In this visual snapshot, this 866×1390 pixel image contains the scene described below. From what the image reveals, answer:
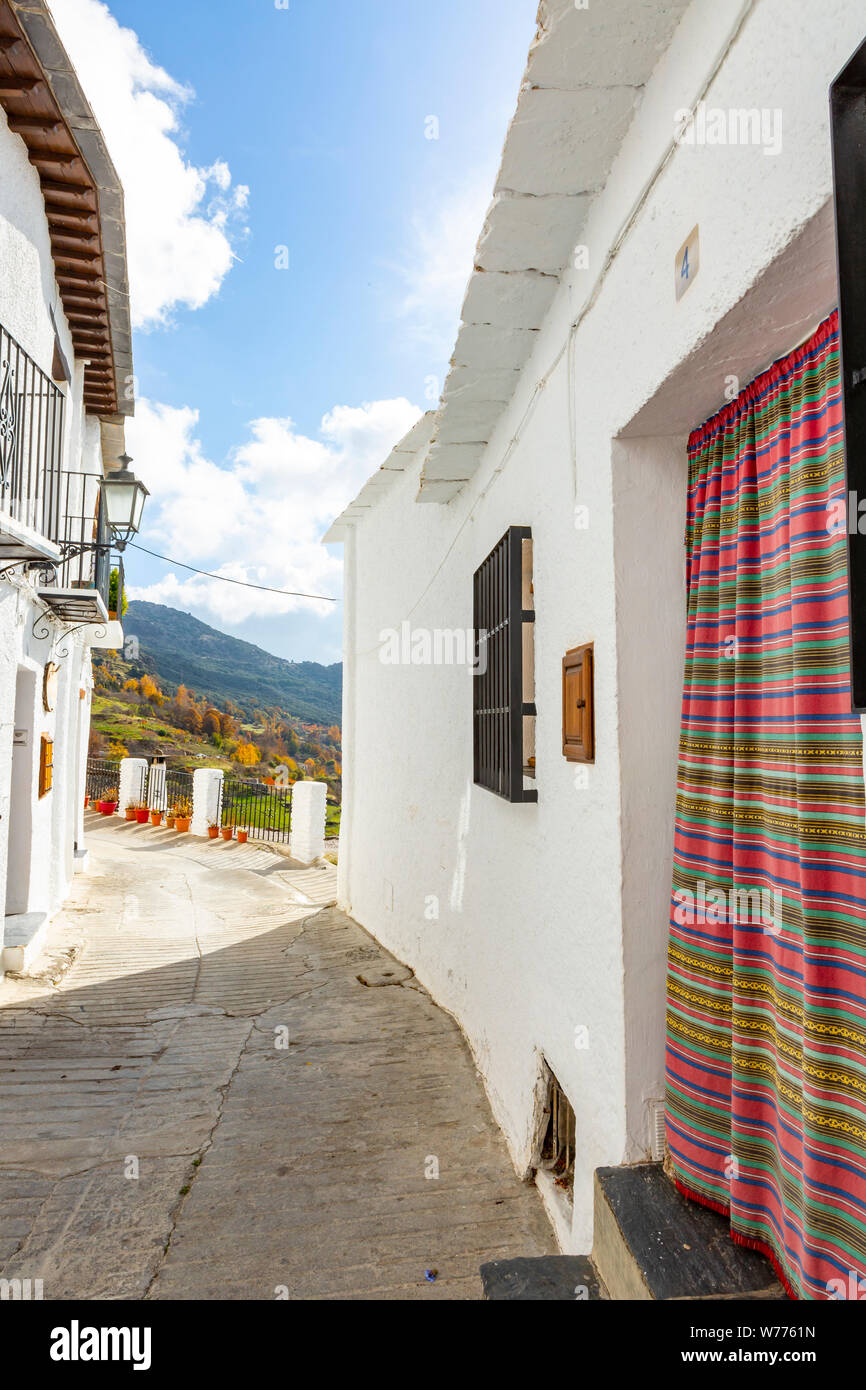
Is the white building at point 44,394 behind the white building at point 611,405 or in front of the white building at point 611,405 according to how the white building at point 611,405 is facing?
in front

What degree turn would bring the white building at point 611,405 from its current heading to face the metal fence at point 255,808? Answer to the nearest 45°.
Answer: approximately 45° to its right

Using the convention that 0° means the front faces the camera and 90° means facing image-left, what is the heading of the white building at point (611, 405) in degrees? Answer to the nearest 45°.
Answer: approximately 90°

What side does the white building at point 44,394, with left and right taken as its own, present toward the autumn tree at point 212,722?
left

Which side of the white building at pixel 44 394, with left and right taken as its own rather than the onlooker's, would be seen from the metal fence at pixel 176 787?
left

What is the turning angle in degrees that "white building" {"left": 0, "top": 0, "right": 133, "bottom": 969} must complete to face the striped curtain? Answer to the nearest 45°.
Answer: approximately 90° to its right

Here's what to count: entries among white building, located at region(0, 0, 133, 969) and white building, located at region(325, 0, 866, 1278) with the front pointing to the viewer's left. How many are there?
1

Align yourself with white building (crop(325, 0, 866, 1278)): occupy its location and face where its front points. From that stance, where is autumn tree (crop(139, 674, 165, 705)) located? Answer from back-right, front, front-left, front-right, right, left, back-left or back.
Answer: front-right

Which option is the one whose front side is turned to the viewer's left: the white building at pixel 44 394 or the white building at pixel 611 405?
the white building at pixel 611 405

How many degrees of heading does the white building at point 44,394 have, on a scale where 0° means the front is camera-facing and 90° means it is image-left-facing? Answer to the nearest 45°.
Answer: approximately 270°
